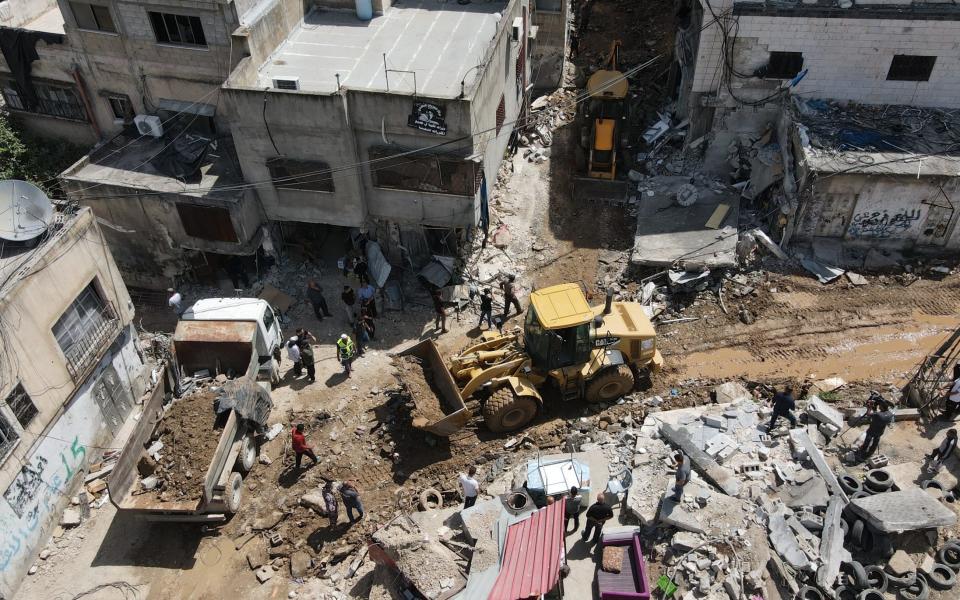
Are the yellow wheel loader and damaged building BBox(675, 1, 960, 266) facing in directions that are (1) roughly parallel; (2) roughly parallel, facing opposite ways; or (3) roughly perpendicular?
roughly perpendicular

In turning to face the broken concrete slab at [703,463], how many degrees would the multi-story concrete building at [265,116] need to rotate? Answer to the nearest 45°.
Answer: approximately 45° to its left

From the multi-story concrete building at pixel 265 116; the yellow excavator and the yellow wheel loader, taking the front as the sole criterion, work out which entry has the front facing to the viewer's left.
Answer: the yellow wheel loader

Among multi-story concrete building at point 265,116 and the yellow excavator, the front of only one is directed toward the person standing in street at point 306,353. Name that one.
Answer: the multi-story concrete building

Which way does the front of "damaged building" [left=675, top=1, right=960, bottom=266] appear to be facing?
toward the camera

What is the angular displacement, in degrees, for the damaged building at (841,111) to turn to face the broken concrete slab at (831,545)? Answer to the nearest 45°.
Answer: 0° — it already faces it

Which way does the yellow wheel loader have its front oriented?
to the viewer's left

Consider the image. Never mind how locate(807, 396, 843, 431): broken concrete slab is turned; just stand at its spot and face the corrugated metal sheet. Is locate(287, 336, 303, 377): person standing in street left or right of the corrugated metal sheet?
right

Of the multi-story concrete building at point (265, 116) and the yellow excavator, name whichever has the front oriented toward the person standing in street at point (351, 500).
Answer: the multi-story concrete building

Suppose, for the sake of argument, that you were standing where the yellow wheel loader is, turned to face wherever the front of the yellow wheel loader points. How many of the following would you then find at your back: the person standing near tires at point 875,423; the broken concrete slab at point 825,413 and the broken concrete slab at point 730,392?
3
